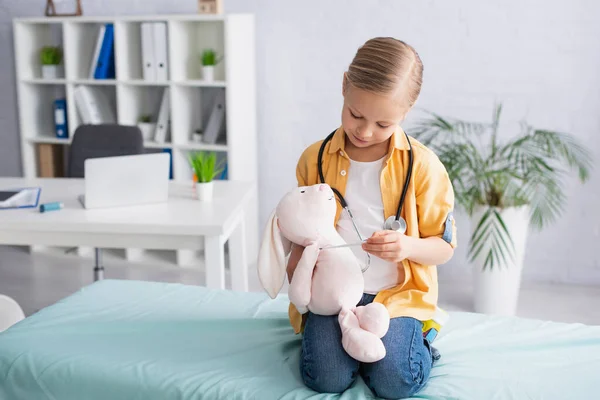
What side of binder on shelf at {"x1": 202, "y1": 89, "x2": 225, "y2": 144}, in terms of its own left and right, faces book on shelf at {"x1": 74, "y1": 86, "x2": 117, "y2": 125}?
right

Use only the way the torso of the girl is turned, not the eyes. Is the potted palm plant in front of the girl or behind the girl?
behind

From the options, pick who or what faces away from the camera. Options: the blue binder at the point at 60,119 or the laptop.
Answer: the laptop

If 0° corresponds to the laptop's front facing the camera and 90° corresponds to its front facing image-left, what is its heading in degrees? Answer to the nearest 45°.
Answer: approximately 180°

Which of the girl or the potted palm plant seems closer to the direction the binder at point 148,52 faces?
the girl

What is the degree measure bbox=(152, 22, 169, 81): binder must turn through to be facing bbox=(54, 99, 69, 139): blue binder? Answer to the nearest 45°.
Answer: approximately 135° to its right

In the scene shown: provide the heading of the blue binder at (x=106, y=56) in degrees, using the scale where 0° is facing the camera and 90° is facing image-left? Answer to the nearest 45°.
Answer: approximately 0°

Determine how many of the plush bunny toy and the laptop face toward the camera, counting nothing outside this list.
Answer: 0
